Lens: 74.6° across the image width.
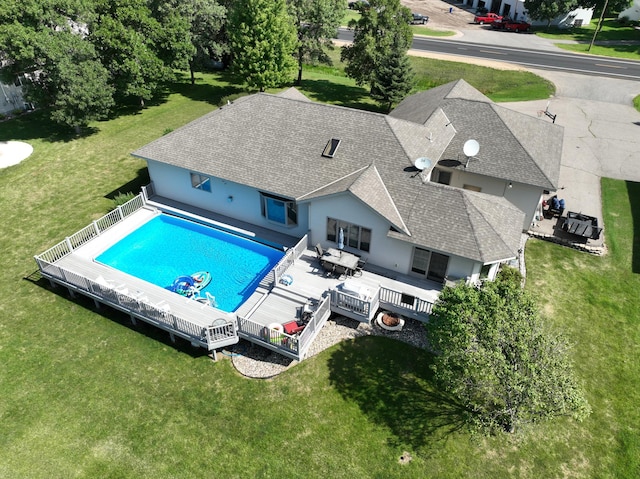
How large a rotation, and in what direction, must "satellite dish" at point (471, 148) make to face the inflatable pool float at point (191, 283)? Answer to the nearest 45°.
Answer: approximately 90° to its right

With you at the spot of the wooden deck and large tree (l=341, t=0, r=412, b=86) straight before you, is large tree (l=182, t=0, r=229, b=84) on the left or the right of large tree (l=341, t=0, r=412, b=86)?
left

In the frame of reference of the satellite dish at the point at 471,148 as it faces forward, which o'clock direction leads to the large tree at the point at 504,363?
The large tree is roughly at 1 o'clock from the satellite dish.

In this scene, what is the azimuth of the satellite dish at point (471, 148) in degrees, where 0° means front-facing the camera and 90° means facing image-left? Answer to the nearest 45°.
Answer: approximately 315°

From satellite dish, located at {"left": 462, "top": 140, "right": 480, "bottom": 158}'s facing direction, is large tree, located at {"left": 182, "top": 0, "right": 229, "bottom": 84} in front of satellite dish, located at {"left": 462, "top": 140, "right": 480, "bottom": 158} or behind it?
behind

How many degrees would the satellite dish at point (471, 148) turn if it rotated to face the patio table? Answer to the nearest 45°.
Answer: approximately 90° to its right

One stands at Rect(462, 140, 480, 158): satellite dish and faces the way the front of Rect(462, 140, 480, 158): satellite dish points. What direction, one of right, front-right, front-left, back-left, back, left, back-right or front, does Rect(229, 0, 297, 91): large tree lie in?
back

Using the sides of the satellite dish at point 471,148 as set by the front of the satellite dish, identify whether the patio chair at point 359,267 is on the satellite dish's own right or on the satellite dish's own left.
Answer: on the satellite dish's own right

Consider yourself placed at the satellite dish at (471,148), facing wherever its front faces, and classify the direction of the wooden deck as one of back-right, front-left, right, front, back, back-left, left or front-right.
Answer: right

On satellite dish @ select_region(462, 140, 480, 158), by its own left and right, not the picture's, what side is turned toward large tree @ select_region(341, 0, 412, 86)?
back

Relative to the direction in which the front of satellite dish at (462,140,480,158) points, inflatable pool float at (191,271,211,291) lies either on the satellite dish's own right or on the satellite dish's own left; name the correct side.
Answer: on the satellite dish's own right

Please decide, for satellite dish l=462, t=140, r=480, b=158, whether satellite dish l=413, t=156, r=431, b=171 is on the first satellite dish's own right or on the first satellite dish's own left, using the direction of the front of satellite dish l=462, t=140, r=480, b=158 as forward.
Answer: on the first satellite dish's own right

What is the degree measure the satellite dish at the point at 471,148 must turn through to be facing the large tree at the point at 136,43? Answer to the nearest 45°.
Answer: approximately 135° to its right

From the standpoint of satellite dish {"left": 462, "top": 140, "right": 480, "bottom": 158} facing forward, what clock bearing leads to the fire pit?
The fire pit is roughly at 12 o'clock from the satellite dish.
